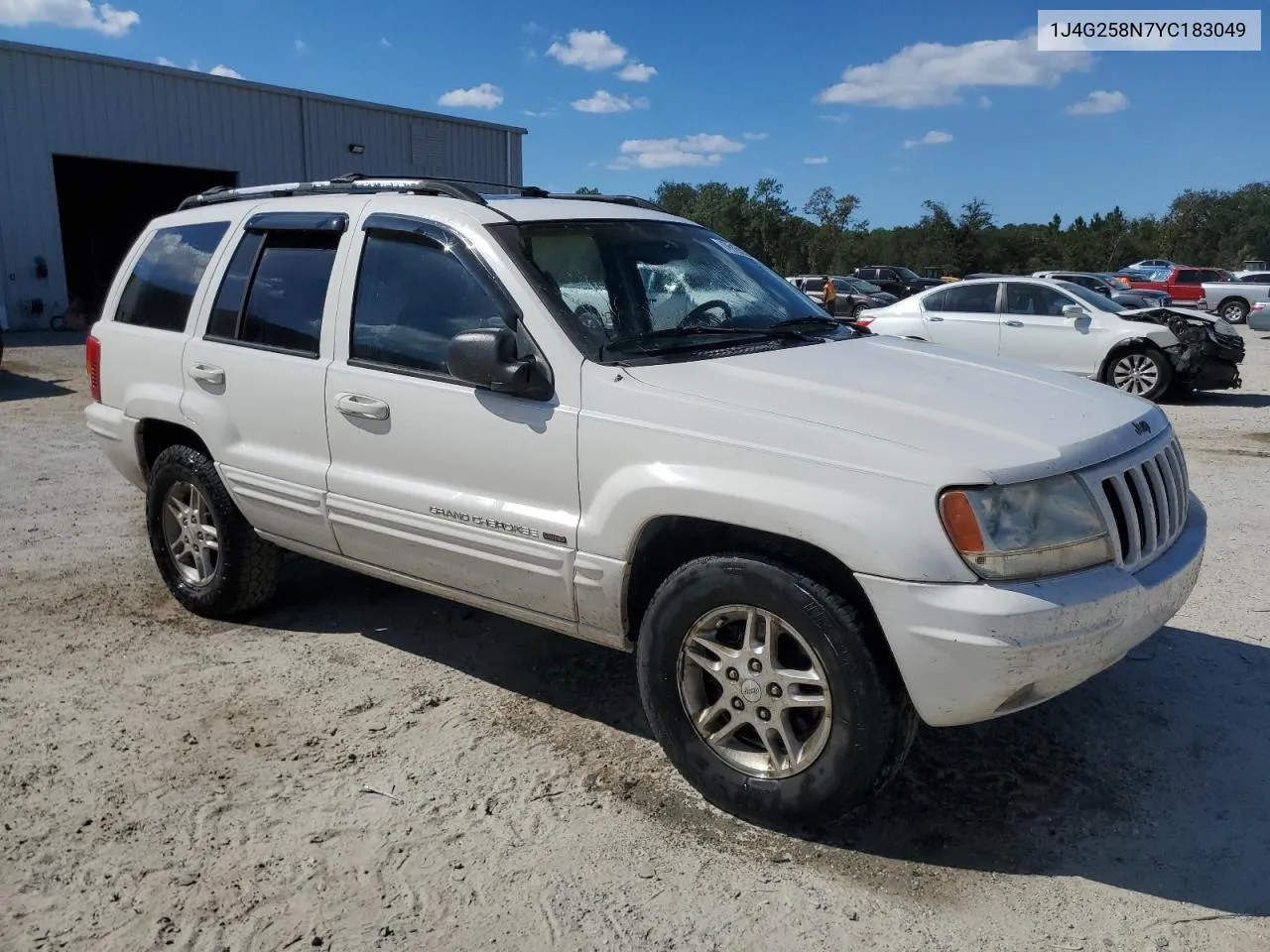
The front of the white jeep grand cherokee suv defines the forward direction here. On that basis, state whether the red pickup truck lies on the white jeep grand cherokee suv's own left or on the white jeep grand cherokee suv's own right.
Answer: on the white jeep grand cherokee suv's own left

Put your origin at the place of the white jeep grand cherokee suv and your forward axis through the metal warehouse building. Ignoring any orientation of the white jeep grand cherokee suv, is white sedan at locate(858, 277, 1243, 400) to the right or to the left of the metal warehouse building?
right

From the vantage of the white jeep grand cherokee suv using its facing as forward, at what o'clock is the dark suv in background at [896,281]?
The dark suv in background is roughly at 8 o'clock from the white jeep grand cherokee suv.

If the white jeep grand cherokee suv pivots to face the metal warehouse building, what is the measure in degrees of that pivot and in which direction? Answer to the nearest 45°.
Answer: approximately 180°

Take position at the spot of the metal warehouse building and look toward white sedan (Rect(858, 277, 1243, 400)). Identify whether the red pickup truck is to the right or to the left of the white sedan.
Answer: left

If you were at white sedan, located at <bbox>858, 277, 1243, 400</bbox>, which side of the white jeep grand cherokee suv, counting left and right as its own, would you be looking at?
left

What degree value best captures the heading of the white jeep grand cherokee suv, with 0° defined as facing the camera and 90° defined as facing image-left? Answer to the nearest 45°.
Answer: approximately 315°
